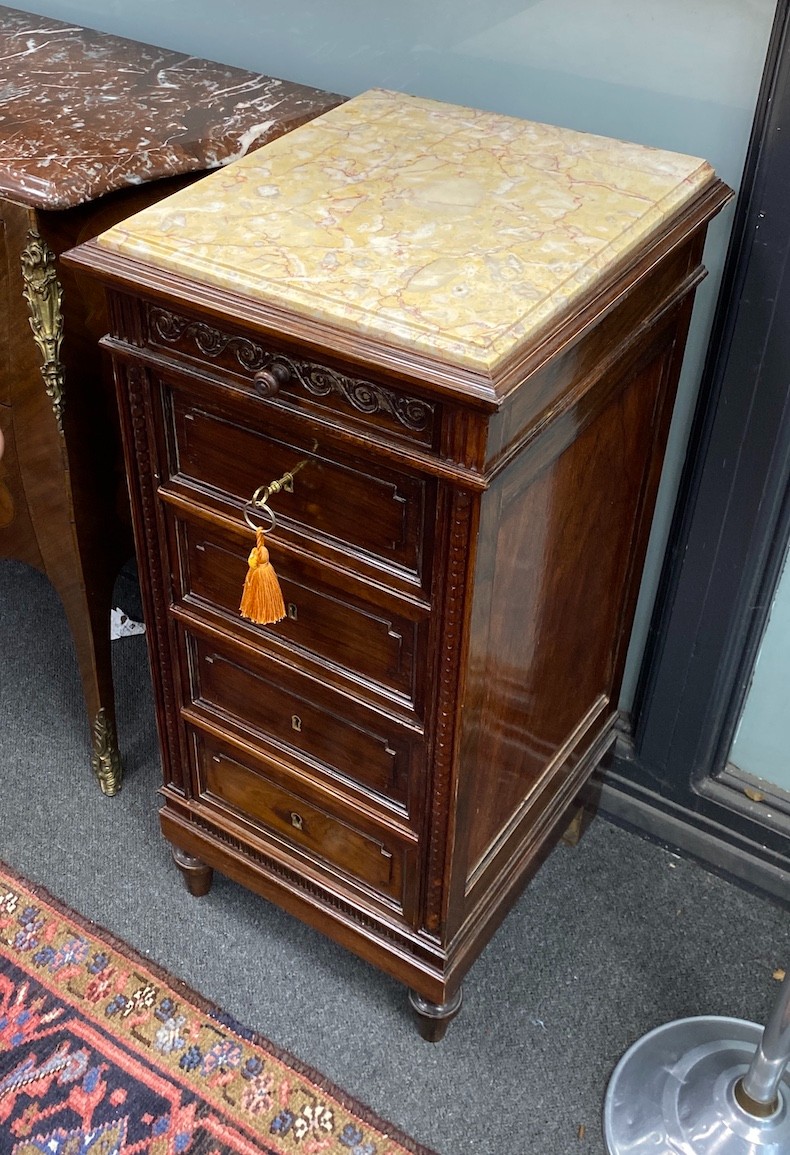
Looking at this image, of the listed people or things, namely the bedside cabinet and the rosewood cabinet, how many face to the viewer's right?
0

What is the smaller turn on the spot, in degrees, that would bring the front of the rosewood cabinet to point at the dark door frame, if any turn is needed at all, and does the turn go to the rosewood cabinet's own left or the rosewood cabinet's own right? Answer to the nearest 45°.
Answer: approximately 90° to the rosewood cabinet's own left

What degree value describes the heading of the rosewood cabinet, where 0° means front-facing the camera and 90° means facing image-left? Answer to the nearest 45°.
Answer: approximately 45°

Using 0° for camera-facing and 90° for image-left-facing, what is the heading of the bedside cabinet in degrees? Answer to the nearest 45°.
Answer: approximately 45°
